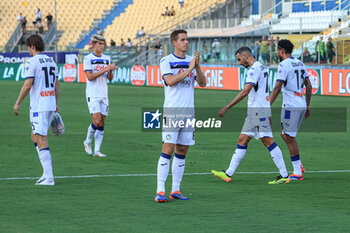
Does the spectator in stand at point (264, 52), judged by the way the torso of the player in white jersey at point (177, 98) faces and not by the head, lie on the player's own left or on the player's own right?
on the player's own left

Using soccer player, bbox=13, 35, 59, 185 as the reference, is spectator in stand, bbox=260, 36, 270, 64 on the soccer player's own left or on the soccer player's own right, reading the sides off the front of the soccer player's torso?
on the soccer player's own right

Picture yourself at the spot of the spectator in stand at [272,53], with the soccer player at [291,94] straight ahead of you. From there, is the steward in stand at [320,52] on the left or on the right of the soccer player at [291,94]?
left

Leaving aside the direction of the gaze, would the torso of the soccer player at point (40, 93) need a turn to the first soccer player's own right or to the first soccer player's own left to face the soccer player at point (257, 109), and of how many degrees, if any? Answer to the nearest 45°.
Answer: approximately 135° to the first soccer player's own right

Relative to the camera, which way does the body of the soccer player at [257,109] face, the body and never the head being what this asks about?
to the viewer's left

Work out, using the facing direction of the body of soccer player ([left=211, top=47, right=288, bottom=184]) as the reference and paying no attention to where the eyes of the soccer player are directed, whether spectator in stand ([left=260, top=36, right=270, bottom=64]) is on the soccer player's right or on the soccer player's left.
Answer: on the soccer player's right

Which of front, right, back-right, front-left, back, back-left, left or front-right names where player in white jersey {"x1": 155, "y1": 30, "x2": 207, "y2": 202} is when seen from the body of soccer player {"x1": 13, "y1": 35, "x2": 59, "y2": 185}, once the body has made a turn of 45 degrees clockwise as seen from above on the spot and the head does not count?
back-right

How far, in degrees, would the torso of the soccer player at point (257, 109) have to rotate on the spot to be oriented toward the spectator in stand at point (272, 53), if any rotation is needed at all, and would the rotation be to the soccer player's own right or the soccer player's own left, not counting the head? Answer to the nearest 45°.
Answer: approximately 90° to the soccer player's own right

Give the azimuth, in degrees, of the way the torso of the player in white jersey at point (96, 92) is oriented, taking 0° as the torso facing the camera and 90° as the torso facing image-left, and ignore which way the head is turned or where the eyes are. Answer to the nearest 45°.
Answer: approximately 315°
